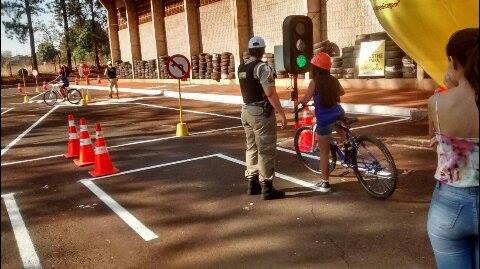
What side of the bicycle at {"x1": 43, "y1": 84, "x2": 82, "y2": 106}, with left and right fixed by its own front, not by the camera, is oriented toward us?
left

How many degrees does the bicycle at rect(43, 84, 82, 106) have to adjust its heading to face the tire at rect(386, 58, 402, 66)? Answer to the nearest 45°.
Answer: approximately 135° to its left
